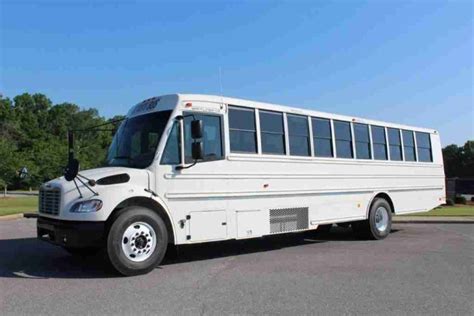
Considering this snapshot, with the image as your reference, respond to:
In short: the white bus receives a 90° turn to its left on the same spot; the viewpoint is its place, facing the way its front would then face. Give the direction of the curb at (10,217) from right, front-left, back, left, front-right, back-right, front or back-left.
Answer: back

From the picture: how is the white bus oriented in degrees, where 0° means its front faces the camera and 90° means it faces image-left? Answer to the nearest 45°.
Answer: approximately 45°

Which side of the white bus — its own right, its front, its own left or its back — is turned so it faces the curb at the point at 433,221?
back
